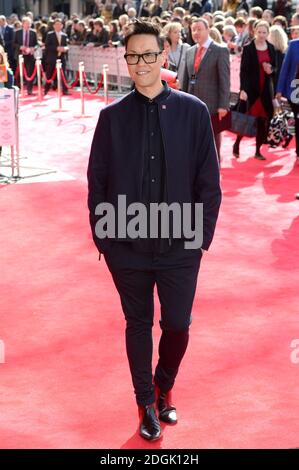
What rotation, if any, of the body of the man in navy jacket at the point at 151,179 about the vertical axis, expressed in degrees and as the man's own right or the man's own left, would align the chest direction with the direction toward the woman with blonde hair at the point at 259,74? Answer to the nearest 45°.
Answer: approximately 180°

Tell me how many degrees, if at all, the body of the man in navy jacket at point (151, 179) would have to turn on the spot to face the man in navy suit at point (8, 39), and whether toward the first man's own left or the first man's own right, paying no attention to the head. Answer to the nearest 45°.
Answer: approximately 180°

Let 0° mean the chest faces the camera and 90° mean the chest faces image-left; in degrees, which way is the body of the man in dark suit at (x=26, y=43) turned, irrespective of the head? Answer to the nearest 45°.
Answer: approximately 0°

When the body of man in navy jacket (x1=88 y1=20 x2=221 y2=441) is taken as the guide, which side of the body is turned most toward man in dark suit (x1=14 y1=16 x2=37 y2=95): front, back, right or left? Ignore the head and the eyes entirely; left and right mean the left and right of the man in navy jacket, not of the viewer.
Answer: back

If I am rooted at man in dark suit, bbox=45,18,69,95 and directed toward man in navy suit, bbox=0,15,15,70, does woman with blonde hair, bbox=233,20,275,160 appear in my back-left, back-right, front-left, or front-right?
back-left

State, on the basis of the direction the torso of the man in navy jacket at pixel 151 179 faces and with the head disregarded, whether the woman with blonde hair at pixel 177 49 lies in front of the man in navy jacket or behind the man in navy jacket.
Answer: behind

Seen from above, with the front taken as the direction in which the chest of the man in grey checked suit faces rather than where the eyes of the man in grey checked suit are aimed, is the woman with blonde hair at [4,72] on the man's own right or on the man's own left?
on the man's own right
